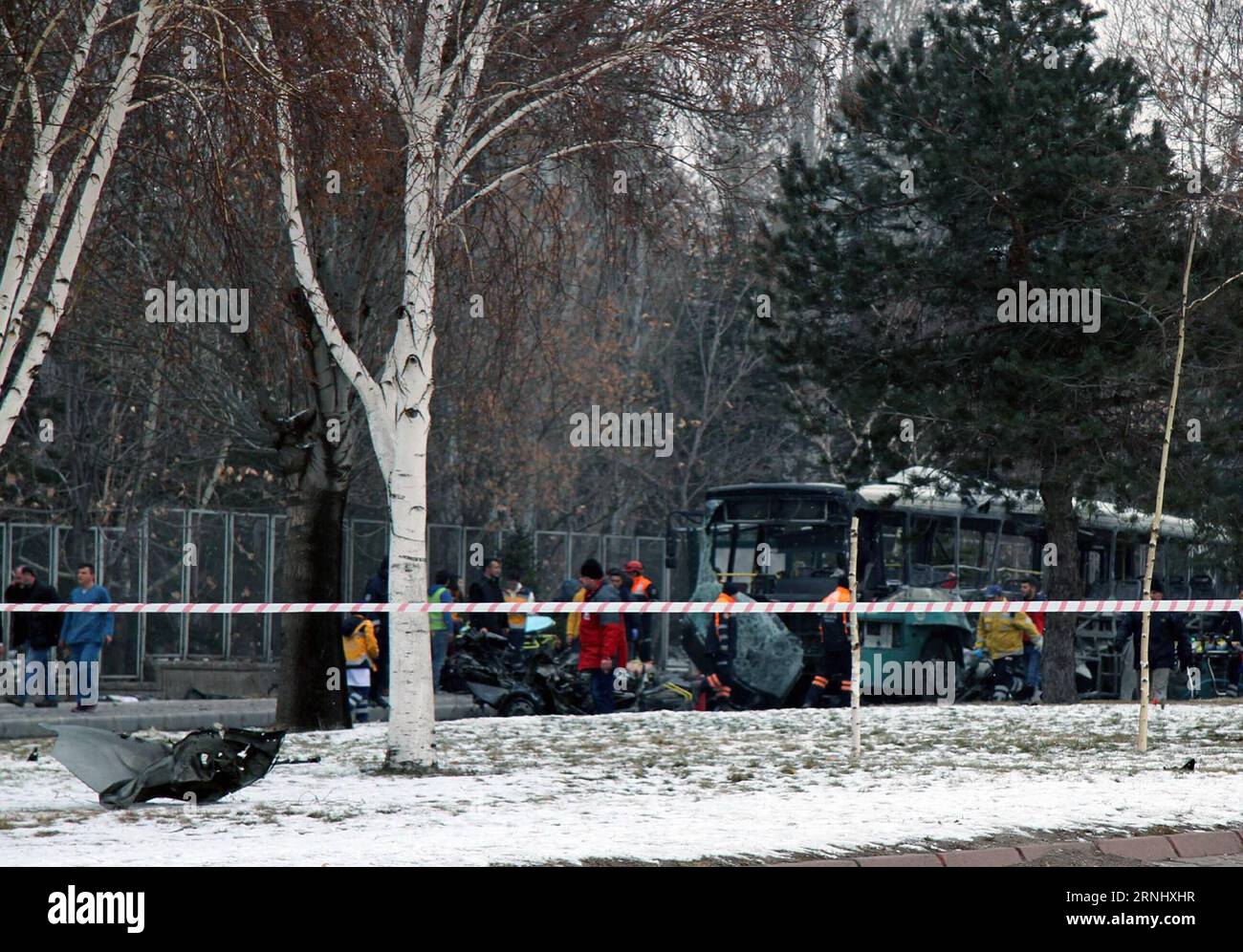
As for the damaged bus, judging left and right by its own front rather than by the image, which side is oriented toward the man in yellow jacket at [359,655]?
front

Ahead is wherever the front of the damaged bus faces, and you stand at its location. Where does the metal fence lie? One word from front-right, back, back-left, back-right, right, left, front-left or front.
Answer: front-right

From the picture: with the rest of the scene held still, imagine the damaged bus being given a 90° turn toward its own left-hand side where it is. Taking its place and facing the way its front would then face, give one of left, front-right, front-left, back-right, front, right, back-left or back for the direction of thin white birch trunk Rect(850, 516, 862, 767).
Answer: front-right

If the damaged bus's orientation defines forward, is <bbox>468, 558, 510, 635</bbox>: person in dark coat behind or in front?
in front

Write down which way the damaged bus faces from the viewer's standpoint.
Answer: facing the viewer and to the left of the viewer

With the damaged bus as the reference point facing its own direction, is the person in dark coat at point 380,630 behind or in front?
in front

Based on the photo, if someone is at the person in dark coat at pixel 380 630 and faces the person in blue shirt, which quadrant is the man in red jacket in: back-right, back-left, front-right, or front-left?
back-left

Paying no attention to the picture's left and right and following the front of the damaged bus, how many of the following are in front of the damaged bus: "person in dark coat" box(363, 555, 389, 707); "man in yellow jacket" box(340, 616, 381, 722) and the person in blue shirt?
3

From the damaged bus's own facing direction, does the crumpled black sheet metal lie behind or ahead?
ahead

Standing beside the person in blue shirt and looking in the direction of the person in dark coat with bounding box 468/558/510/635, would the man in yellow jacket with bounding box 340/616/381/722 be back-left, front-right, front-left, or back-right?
front-right
